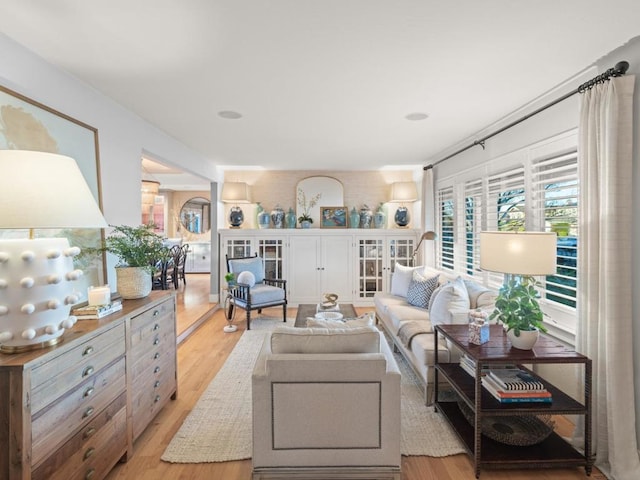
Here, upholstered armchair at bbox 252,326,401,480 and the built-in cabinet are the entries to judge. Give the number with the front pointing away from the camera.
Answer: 1

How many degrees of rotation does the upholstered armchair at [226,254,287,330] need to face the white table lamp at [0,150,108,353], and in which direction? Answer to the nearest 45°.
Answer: approximately 45° to its right

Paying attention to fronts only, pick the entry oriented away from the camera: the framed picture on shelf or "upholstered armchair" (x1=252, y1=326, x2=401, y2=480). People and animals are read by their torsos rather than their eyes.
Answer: the upholstered armchair

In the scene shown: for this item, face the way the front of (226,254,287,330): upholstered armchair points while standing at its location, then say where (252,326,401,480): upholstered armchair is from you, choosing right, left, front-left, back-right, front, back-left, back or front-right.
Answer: front-right

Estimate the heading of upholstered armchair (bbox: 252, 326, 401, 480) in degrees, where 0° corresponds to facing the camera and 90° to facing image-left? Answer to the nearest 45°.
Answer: approximately 180°

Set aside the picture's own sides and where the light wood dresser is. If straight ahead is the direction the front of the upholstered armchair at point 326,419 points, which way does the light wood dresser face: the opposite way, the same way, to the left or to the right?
to the right

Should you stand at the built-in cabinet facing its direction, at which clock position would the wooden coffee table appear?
The wooden coffee table is roughly at 12 o'clock from the built-in cabinet.

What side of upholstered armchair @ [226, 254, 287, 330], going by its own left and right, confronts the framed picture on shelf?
left

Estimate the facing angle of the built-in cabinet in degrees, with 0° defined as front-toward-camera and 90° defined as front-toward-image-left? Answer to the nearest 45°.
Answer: approximately 0°
